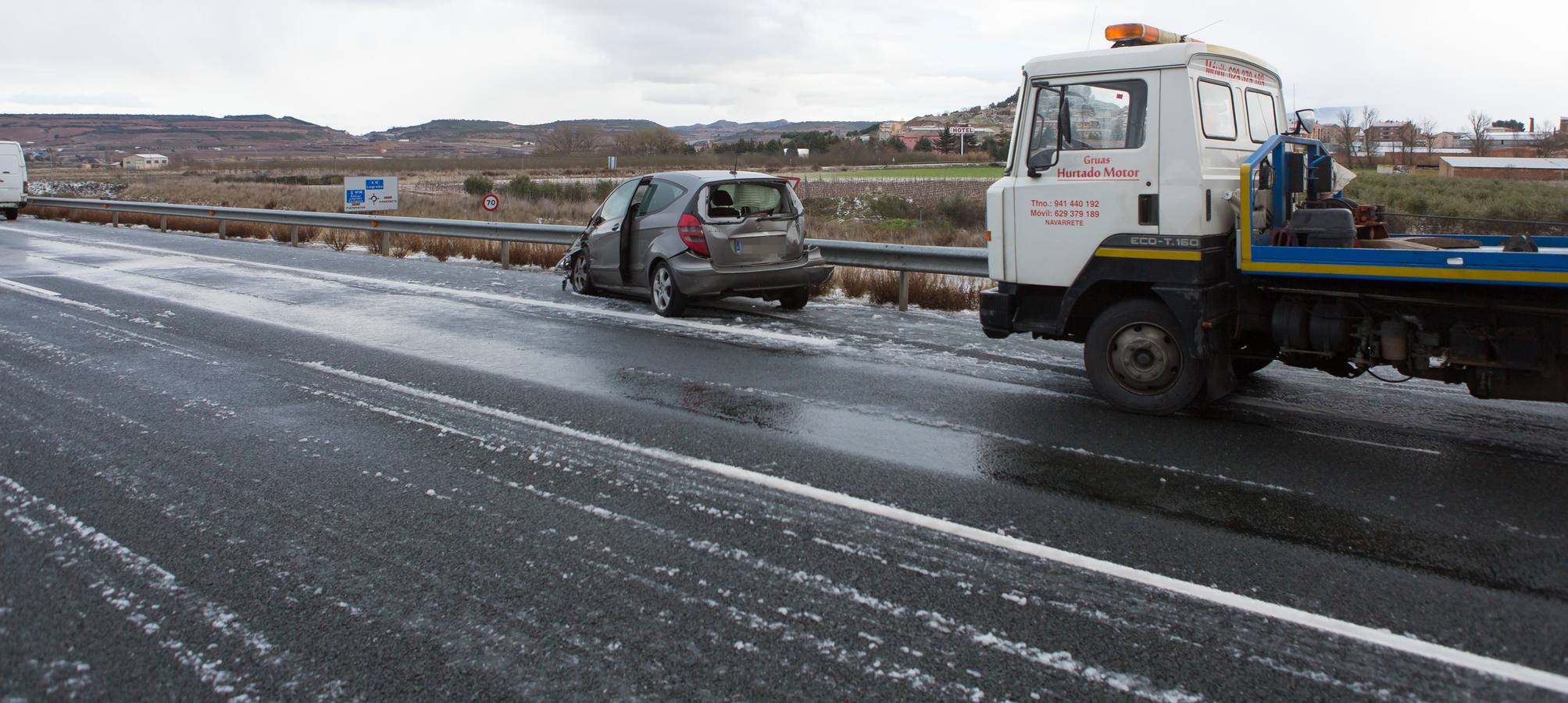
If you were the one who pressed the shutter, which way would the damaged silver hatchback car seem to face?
facing away from the viewer and to the left of the viewer

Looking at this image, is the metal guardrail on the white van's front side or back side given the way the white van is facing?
on the back side

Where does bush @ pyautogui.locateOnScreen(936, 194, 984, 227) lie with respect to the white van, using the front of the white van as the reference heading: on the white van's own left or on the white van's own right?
on the white van's own right

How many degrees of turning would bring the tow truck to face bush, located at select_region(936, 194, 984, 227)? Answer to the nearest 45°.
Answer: approximately 45° to its right

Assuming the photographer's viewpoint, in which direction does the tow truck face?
facing away from the viewer and to the left of the viewer

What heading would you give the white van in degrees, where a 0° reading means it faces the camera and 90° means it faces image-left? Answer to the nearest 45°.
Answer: approximately 180°

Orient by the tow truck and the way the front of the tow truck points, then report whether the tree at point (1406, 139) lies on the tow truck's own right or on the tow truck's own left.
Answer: on the tow truck's own right

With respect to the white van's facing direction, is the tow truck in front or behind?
behind

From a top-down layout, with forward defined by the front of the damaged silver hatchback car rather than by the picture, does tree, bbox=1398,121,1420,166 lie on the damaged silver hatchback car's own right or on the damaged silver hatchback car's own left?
on the damaged silver hatchback car's own right

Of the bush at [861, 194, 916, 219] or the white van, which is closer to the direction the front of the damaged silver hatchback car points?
the white van
